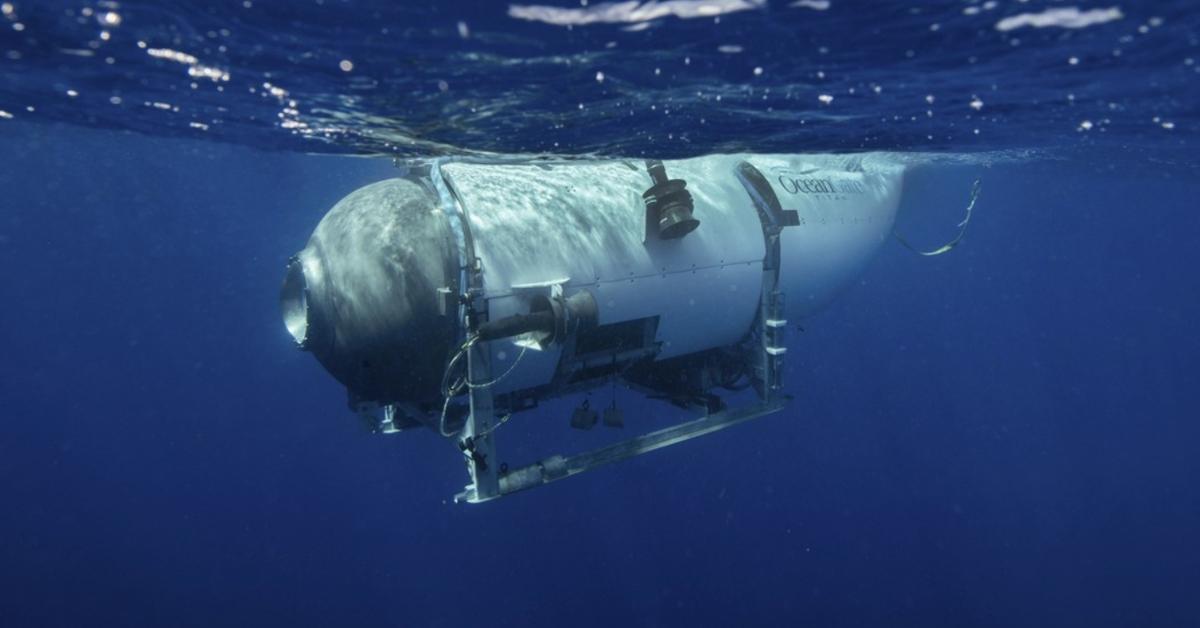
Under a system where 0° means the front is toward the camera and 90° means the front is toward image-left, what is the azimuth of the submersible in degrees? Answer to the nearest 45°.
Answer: approximately 45°
